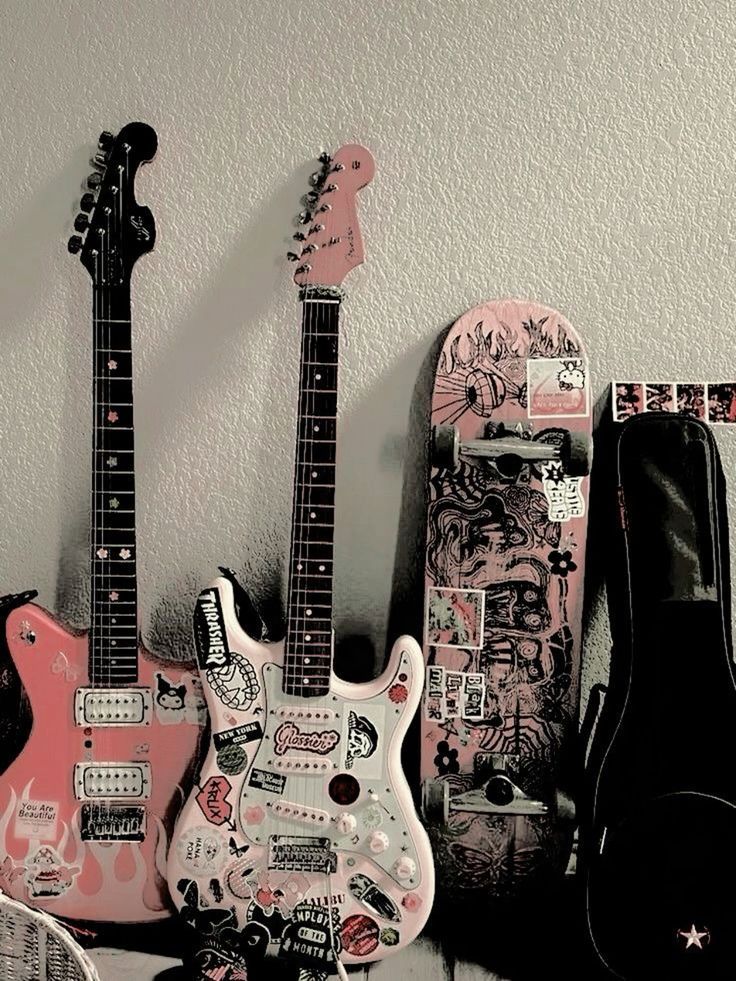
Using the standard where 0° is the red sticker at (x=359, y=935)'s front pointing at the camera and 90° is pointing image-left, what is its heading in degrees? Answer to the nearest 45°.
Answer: approximately 0°

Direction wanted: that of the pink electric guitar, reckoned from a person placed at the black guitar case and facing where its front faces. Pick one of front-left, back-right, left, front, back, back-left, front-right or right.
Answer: right
